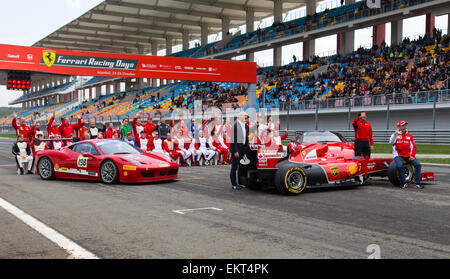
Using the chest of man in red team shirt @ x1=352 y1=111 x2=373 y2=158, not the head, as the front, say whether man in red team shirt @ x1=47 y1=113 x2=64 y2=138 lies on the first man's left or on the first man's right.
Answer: on the first man's right

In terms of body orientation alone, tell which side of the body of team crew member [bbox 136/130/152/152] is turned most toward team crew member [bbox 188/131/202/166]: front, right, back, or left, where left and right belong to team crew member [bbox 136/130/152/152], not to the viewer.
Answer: left

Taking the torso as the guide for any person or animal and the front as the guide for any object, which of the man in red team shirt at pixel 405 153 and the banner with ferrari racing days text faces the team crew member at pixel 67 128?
the banner with ferrari racing days text

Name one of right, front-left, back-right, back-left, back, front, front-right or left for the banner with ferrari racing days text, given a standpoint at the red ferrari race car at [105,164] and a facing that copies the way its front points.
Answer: back-left

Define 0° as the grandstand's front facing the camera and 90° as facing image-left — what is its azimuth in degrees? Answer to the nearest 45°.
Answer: approximately 45°

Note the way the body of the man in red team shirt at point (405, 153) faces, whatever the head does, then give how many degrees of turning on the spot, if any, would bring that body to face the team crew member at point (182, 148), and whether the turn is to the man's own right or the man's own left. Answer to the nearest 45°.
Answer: approximately 135° to the man's own right

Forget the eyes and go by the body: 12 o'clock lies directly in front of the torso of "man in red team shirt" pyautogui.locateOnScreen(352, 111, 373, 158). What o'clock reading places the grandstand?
The grandstand is roughly at 6 o'clock from the man in red team shirt.

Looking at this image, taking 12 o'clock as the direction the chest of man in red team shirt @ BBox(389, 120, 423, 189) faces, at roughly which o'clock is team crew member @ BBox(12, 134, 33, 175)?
The team crew member is roughly at 3 o'clock from the man in red team shirt.

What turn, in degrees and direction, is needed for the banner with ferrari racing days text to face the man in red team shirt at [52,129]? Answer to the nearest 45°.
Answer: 0° — it already faces them
